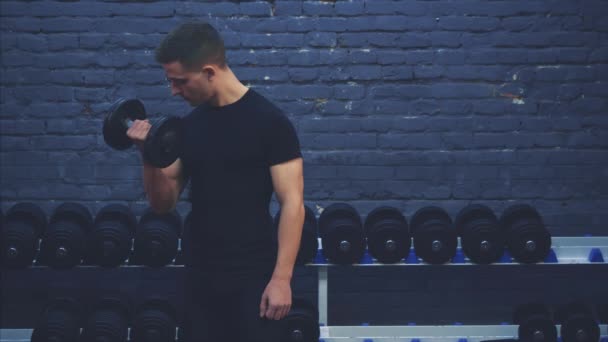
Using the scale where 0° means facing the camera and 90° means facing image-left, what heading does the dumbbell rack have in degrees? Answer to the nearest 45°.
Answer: approximately 0°

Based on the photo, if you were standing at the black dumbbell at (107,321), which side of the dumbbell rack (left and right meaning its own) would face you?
right

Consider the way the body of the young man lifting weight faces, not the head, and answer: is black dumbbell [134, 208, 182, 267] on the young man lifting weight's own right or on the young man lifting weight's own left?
on the young man lifting weight's own right

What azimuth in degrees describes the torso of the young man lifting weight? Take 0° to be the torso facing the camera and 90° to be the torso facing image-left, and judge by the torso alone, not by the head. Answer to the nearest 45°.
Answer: approximately 45°

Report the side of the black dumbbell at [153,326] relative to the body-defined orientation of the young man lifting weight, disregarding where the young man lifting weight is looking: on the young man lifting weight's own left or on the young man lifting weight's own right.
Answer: on the young man lifting weight's own right

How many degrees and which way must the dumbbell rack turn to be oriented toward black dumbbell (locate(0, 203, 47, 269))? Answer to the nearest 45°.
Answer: approximately 90° to its right

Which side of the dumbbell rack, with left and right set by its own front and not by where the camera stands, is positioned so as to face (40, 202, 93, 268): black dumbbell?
right

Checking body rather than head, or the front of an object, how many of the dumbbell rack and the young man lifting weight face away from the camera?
0

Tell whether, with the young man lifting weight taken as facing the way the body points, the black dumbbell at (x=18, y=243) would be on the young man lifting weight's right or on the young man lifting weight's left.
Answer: on the young man lifting weight's right

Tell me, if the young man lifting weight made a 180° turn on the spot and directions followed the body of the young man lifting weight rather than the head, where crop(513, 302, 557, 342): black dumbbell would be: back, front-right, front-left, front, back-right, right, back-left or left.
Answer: front
